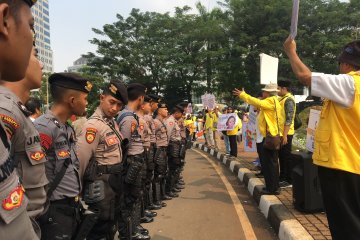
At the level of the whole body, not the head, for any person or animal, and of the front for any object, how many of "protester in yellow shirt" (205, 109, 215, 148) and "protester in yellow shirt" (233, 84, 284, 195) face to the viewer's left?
2

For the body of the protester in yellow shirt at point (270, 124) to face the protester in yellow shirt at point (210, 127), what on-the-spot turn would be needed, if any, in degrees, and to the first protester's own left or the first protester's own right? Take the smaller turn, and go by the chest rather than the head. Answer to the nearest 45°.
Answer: approximately 90° to the first protester's own right

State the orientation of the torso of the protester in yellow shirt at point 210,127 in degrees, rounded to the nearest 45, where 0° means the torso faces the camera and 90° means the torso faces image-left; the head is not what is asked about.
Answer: approximately 90°

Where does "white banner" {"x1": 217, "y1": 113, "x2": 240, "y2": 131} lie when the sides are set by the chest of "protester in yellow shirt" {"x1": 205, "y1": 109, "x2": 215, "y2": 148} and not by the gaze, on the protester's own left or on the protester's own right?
on the protester's own left

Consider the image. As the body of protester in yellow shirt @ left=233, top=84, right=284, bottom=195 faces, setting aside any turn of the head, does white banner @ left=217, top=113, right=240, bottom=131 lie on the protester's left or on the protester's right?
on the protester's right

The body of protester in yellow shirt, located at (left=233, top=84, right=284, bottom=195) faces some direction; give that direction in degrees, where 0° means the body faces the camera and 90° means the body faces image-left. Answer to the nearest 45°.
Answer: approximately 90°
